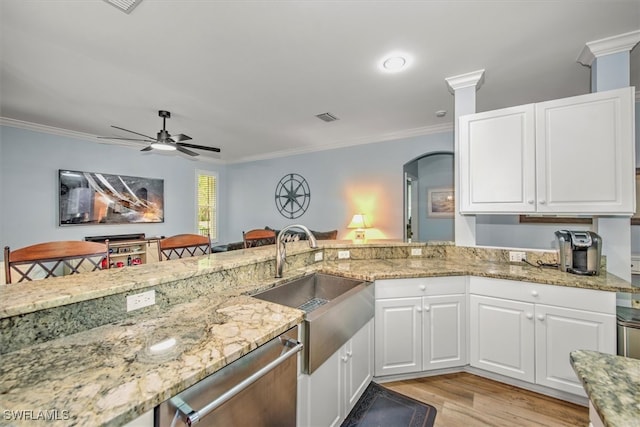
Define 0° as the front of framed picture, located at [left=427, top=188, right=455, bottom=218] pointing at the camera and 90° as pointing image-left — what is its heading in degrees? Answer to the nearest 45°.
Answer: approximately 0°

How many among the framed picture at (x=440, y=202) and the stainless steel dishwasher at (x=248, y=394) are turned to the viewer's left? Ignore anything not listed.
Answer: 0

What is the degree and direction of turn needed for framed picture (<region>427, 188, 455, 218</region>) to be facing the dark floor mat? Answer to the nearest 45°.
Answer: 0° — it already faces it

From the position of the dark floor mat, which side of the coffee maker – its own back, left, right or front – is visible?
front

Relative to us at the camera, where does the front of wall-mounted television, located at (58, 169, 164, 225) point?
facing the viewer and to the right of the viewer

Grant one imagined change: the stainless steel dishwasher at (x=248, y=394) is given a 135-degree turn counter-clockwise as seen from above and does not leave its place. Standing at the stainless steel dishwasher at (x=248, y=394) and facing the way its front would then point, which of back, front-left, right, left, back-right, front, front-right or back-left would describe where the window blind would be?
front

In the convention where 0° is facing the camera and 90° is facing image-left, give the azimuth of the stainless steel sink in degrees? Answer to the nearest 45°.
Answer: approximately 315°

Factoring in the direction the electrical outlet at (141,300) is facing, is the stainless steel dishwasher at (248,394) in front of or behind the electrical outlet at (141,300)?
in front
